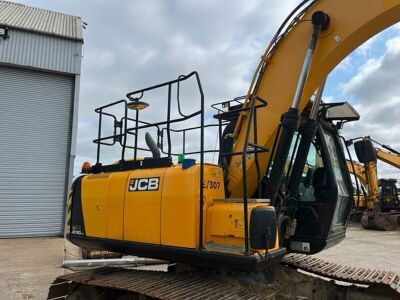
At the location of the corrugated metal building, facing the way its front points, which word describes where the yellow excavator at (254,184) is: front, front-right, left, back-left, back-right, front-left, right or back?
front

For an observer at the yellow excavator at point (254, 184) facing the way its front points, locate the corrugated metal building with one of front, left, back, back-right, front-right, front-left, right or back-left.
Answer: back

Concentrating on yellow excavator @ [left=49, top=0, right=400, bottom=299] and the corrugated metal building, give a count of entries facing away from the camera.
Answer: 0

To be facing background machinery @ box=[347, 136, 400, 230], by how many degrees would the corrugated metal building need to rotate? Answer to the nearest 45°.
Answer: approximately 90° to its left

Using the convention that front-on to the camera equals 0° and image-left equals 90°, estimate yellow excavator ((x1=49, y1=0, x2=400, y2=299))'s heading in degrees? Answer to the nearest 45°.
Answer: approximately 315°

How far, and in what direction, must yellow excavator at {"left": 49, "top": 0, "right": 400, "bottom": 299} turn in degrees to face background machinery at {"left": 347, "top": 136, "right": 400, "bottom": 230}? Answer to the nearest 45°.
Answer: approximately 90° to its left

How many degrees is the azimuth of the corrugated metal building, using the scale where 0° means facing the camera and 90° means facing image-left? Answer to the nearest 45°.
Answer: approximately 0°
